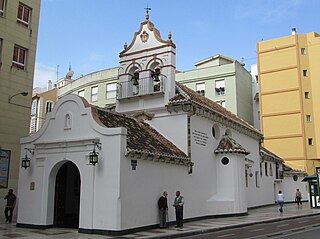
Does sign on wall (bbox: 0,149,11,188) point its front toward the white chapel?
yes

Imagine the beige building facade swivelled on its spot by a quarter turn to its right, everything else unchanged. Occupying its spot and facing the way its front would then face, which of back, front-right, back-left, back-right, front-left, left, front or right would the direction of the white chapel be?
left

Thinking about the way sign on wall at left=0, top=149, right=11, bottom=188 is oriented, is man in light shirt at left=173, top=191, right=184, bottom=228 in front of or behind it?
in front

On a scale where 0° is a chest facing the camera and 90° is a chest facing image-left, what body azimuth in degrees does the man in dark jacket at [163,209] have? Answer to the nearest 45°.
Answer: approximately 270°

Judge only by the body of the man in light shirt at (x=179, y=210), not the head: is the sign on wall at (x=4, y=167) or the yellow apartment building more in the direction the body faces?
the sign on wall

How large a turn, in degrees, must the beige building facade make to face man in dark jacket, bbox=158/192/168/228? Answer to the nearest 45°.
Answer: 0° — it already faces them

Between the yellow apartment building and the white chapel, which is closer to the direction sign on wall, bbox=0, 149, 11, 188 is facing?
the white chapel

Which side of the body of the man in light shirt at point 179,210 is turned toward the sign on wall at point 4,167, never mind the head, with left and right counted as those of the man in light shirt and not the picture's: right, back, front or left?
right

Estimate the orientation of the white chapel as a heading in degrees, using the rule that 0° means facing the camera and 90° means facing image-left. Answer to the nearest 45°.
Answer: approximately 45°

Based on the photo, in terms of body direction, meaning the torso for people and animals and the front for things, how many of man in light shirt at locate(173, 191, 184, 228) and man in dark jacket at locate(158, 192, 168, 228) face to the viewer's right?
1

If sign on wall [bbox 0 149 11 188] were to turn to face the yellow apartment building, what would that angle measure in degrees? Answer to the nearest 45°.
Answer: approximately 45° to its left

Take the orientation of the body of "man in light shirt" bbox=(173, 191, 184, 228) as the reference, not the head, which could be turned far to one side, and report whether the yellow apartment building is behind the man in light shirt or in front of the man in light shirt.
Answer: behind

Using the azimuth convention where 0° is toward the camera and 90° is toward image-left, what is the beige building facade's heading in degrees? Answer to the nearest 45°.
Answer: approximately 315°

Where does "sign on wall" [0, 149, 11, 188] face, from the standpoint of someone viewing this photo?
facing the viewer and to the right of the viewer
